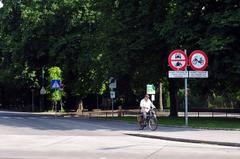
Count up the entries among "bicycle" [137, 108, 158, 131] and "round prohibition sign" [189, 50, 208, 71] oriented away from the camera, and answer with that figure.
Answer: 0

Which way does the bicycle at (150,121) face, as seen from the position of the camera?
facing the viewer and to the right of the viewer

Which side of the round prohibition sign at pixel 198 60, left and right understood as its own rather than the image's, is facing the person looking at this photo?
front
